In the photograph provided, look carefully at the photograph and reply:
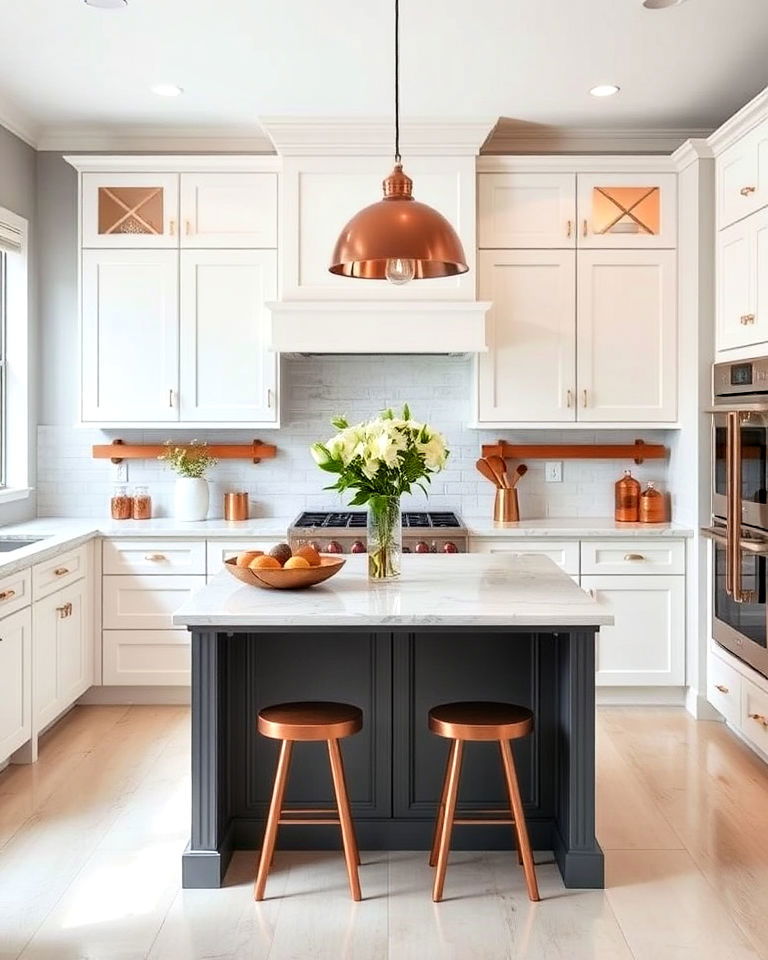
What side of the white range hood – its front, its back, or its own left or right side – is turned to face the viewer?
front

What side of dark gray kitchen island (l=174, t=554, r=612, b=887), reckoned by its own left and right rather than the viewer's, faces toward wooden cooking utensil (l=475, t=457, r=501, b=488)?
back

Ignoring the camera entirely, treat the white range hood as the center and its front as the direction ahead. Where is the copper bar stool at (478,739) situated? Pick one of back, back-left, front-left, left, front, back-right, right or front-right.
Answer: front

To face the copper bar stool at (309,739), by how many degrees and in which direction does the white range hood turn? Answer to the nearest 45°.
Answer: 0° — it already faces it

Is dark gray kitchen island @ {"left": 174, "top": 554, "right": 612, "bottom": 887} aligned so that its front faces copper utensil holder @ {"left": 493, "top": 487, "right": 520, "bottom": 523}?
no

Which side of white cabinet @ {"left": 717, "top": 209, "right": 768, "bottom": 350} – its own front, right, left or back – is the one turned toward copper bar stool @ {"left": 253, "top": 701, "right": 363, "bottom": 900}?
front

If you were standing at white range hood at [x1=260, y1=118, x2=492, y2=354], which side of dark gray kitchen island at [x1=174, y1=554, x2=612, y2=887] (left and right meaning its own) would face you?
back

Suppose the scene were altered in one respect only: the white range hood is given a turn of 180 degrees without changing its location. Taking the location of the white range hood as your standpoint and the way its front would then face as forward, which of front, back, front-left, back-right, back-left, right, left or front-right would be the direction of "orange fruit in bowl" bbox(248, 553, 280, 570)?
back

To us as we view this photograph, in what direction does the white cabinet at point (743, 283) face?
facing the viewer and to the left of the viewer

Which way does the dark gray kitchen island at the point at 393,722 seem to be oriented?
toward the camera

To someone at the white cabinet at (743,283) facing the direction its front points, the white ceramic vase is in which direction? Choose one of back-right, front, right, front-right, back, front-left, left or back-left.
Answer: front-right

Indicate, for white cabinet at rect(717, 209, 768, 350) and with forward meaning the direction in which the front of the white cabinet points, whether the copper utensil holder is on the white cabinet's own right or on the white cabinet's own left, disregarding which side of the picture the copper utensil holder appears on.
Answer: on the white cabinet's own right

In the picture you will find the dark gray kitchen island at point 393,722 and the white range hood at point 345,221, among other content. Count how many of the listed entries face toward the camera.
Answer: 2

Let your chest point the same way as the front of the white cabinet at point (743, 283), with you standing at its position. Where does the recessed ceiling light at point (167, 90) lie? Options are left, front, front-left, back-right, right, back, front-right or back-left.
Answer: front-right

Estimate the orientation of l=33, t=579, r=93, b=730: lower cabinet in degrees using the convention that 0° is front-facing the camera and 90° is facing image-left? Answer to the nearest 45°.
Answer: approximately 315°

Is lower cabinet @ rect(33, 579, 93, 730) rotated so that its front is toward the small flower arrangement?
no
